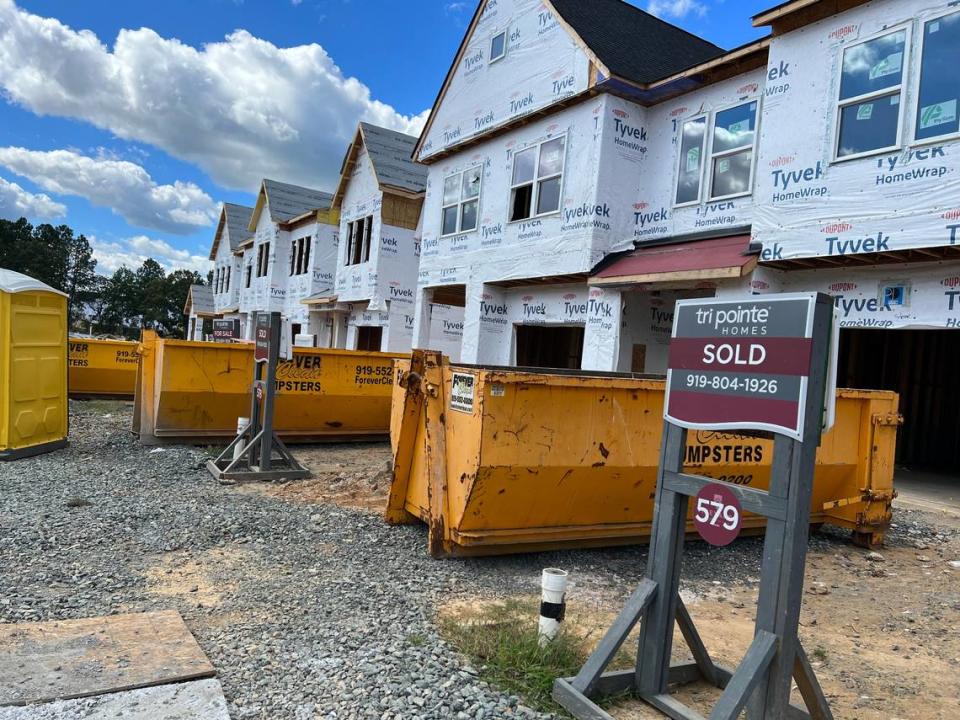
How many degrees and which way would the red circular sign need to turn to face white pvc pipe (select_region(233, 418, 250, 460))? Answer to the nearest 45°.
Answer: approximately 90° to its right

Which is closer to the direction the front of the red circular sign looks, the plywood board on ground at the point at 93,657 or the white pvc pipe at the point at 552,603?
the plywood board on ground

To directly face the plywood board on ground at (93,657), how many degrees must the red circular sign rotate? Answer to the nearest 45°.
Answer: approximately 45° to its right

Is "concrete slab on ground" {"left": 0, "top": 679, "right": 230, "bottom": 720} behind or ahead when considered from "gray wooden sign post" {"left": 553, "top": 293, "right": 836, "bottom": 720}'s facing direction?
ahead

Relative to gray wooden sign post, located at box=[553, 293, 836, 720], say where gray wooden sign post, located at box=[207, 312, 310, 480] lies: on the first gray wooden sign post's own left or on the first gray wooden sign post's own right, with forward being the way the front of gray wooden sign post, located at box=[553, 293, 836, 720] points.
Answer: on the first gray wooden sign post's own right

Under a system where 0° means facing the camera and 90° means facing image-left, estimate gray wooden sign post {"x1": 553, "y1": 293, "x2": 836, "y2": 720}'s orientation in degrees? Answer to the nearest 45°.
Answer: approximately 45°

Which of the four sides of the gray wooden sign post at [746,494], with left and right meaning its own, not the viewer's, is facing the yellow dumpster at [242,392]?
right

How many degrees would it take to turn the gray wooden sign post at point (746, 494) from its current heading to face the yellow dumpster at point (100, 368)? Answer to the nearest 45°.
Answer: approximately 90° to its right

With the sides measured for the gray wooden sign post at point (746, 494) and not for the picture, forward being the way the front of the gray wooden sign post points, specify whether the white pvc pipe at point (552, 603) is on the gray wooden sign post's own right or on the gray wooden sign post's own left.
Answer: on the gray wooden sign post's own right

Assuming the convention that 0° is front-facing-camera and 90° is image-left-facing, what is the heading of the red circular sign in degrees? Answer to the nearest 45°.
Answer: approximately 45°
